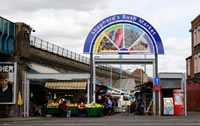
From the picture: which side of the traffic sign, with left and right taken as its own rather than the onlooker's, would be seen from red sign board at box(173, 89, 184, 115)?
left

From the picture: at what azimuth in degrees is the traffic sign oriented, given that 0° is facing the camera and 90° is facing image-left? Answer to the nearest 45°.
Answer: approximately 0°

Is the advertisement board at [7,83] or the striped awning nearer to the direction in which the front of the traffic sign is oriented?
the advertisement board

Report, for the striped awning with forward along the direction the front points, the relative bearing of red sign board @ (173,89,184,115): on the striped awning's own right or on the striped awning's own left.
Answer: on the striped awning's own left

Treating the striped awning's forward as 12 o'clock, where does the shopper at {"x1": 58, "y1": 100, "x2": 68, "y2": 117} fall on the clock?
The shopper is roughly at 12 o'clock from the striped awning.

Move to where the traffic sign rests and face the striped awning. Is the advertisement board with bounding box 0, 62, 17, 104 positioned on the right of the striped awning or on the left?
left

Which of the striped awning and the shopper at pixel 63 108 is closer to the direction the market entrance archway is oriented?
the shopper
